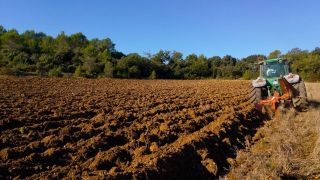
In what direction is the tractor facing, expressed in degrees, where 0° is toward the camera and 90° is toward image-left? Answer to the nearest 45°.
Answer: approximately 180°

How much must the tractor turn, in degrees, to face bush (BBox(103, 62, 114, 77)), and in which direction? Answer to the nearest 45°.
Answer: approximately 45° to its left
